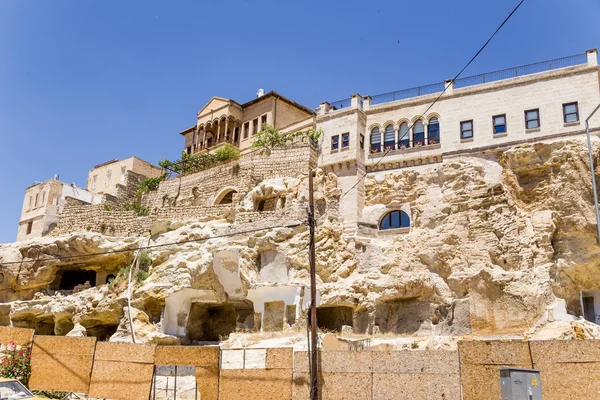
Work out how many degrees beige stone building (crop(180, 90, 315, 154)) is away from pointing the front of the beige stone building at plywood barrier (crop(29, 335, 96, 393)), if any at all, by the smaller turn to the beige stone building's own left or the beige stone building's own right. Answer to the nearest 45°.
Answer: approximately 45° to the beige stone building's own left

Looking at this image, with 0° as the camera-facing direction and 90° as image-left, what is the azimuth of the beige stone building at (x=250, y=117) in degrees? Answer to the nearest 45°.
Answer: approximately 45°

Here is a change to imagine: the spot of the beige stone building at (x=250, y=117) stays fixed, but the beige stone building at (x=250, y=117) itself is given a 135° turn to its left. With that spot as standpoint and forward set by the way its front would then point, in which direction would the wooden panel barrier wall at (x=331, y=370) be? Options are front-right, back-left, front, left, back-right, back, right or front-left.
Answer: right

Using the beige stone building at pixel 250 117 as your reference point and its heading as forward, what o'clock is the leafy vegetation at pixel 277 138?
The leafy vegetation is roughly at 10 o'clock from the beige stone building.

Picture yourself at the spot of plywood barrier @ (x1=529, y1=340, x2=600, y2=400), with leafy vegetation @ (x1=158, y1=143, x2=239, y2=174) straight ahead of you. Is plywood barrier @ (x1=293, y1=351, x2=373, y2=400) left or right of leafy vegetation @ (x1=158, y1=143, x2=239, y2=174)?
left

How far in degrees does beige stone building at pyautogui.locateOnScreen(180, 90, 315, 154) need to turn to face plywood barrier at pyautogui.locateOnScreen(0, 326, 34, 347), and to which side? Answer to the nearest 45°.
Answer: approximately 45° to its left

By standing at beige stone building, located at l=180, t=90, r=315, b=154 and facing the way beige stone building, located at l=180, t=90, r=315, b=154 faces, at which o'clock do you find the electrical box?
The electrical box is roughly at 10 o'clock from the beige stone building.

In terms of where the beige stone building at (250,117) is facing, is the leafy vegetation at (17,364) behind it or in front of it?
in front

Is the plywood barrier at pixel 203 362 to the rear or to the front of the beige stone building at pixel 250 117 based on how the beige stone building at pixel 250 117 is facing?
to the front

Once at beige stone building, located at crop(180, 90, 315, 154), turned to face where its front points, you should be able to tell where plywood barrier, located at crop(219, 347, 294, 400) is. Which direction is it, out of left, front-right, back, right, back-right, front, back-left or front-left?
front-left
